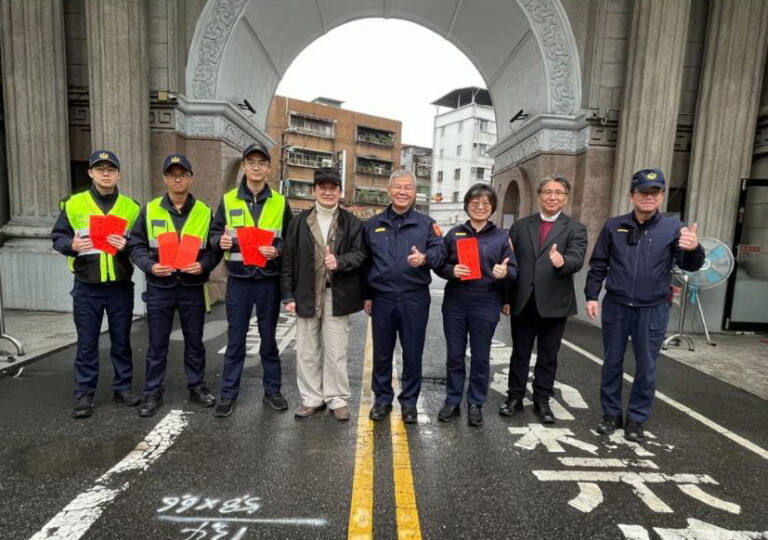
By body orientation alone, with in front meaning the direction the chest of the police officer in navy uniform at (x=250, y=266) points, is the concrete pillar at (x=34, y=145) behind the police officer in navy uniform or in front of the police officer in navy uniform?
behind

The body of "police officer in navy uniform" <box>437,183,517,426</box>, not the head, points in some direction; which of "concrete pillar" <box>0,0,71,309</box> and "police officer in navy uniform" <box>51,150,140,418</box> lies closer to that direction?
the police officer in navy uniform

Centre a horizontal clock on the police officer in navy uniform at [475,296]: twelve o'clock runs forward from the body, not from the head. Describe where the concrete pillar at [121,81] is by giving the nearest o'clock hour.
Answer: The concrete pillar is roughly at 4 o'clock from the police officer in navy uniform.

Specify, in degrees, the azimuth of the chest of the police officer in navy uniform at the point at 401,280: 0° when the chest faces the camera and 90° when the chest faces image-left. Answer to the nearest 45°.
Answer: approximately 0°

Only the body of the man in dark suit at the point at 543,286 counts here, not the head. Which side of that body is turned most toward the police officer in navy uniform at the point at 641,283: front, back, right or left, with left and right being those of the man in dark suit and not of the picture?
left

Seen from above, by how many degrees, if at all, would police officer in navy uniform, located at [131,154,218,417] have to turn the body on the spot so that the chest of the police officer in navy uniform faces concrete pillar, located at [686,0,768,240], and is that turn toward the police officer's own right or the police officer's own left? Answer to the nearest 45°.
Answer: approximately 90° to the police officer's own left

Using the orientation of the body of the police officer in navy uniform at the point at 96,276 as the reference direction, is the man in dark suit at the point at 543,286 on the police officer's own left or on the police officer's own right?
on the police officer's own left

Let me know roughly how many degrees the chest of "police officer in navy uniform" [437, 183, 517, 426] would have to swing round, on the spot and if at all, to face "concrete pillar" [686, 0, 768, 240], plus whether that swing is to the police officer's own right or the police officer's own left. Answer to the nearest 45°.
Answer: approximately 135° to the police officer's own left

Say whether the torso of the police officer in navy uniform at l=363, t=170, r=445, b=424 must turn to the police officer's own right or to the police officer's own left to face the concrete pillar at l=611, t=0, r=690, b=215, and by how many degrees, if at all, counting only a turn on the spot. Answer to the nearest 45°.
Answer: approximately 135° to the police officer's own left

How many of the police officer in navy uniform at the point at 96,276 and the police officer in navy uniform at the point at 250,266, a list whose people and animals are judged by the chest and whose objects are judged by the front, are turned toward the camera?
2

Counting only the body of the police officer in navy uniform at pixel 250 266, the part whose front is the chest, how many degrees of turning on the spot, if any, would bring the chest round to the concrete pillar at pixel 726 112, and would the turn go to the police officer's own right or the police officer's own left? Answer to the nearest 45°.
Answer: approximately 90° to the police officer's own left

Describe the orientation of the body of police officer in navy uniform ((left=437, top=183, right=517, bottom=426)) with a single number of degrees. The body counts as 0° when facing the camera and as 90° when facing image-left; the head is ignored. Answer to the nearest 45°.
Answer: approximately 0°

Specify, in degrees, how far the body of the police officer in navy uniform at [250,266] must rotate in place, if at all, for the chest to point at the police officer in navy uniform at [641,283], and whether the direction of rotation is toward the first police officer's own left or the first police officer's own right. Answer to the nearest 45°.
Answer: approximately 90° to the first police officer's own left

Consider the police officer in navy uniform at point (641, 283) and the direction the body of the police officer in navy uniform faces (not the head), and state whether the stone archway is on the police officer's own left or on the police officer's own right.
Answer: on the police officer's own right

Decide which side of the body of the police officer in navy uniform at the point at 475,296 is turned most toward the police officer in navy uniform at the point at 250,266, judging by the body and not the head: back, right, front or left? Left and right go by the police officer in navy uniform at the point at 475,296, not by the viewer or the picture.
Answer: right

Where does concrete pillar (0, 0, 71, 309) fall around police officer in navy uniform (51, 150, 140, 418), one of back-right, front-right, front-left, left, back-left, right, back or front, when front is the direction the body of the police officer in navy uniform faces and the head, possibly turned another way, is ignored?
back
